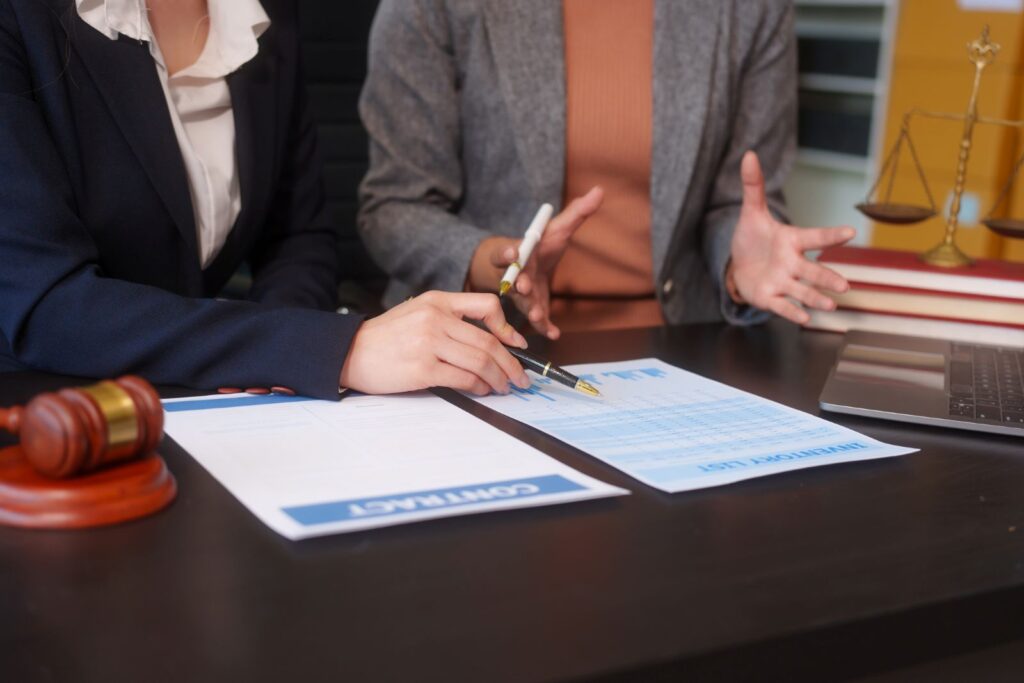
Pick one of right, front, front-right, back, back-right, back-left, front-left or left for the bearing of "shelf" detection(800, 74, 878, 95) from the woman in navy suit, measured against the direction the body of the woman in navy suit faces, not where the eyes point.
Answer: left

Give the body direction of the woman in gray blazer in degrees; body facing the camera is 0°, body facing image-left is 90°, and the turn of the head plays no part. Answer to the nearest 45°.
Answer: approximately 0°

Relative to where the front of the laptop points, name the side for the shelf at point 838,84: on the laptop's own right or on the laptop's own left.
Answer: on the laptop's own right

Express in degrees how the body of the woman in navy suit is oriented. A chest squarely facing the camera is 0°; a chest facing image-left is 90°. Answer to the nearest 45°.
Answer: approximately 315°

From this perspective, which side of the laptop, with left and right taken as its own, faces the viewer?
left

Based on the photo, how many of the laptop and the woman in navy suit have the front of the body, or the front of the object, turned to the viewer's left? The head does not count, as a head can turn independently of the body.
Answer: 1

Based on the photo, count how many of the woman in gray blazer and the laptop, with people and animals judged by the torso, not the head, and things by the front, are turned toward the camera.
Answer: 1

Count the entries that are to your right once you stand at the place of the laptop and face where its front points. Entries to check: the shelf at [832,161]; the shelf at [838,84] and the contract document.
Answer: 2

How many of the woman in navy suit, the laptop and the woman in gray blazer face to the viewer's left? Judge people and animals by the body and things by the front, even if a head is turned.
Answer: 1

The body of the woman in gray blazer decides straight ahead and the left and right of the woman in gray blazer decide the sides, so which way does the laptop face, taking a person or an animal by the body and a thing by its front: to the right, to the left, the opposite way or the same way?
to the right

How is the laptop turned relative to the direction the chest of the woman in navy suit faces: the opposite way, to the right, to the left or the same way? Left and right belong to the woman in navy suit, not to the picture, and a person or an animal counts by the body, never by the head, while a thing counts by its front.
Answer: the opposite way

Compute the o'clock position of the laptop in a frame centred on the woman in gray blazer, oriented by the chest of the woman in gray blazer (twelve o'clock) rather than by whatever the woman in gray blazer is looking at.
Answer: The laptop is roughly at 11 o'clock from the woman in gray blazer.
